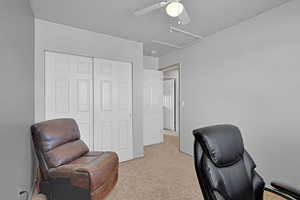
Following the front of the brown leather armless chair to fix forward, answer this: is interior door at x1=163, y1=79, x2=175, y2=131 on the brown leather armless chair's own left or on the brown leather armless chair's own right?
on the brown leather armless chair's own left

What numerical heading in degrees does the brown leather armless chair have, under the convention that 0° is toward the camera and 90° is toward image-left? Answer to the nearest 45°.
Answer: approximately 315°

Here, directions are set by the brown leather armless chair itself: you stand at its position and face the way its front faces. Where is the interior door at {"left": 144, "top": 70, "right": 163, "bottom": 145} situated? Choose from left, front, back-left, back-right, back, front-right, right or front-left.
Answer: left

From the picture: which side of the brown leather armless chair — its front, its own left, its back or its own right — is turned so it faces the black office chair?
front

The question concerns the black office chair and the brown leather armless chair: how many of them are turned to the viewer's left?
0

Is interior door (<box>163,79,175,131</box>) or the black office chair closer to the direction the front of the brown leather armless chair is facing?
the black office chair
